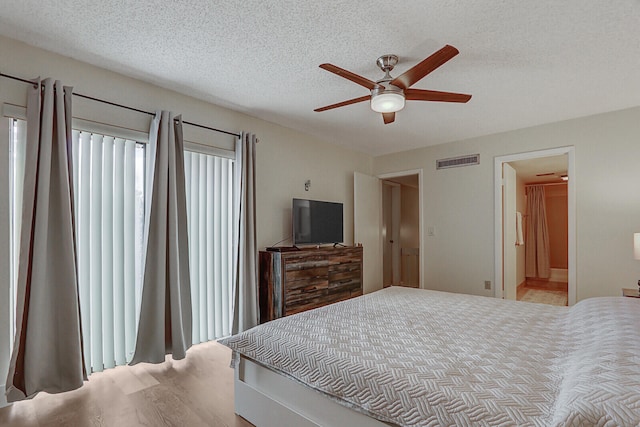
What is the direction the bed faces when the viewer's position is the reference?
facing away from the viewer and to the left of the viewer

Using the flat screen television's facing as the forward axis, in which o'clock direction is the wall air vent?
The wall air vent is roughly at 10 o'clock from the flat screen television.

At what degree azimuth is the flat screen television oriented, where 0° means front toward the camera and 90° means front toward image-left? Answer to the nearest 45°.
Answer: approximately 315°

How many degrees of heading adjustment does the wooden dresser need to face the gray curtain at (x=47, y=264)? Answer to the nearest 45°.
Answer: approximately 90° to its right

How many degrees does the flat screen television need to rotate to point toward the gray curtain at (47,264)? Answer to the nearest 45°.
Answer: approximately 90° to its right

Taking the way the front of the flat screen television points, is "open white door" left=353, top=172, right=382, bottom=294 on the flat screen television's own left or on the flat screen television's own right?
on the flat screen television's own left

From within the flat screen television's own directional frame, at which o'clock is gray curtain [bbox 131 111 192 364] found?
The gray curtain is roughly at 3 o'clock from the flat screen television.

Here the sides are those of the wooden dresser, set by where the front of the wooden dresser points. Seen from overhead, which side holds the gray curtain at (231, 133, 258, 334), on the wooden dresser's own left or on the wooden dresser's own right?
on the wooden dresser's own right

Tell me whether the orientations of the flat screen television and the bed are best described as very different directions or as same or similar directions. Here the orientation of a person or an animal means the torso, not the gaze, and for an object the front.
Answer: very different directions

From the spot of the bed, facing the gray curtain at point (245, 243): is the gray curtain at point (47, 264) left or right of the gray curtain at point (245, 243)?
left

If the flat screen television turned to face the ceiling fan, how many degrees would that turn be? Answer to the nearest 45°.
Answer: approximately 45° to its right

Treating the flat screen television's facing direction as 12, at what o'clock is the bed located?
The bed is roughly at 1 o'clock from the flat screen television.
